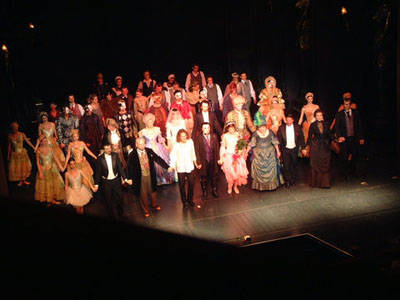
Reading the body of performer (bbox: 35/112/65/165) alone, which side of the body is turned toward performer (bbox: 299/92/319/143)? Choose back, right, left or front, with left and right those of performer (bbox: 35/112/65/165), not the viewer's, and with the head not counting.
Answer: left

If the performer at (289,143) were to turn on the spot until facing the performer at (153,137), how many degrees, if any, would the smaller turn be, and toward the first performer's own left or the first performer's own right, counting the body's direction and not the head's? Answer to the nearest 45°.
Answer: approximately 90° to the first performer's own right

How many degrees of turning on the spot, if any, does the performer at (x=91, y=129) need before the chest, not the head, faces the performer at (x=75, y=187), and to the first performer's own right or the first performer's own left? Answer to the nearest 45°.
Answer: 0° — they already face them

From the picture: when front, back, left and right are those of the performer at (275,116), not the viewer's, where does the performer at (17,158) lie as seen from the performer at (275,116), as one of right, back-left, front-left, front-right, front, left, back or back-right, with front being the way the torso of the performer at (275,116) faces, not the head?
right

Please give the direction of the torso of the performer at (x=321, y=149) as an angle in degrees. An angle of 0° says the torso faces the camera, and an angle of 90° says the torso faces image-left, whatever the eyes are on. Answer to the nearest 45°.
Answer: approximately 0°

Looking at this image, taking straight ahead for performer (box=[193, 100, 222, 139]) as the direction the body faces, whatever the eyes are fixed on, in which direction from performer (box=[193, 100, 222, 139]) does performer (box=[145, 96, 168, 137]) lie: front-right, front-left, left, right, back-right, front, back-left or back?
back-right

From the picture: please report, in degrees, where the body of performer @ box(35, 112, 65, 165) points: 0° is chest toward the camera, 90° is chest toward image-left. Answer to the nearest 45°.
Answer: approximately 0°

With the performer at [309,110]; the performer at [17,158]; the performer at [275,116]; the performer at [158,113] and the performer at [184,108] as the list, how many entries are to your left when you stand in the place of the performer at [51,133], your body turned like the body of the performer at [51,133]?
4

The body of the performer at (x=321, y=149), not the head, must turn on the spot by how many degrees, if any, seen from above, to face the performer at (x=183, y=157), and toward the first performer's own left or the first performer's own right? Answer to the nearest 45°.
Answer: approximately 45° to the first performer's own right

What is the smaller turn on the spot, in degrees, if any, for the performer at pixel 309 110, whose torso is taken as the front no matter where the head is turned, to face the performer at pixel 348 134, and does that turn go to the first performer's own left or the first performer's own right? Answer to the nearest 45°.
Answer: approximately 45° to the first performer's own left

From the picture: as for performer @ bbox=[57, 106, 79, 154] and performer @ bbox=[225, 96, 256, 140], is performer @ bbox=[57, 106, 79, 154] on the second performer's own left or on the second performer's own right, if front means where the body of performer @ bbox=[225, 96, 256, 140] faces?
on the second performer's own right

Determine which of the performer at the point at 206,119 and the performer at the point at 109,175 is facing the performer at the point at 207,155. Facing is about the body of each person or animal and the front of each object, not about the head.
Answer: the performer at the point at 206,119

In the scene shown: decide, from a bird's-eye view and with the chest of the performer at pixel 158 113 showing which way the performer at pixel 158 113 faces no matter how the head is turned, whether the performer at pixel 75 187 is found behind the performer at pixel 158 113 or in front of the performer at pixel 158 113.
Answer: in front

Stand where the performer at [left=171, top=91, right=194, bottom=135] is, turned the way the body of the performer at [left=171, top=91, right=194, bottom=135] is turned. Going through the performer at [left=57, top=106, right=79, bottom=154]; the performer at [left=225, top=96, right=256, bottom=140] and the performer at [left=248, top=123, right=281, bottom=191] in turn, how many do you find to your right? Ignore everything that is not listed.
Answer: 1
